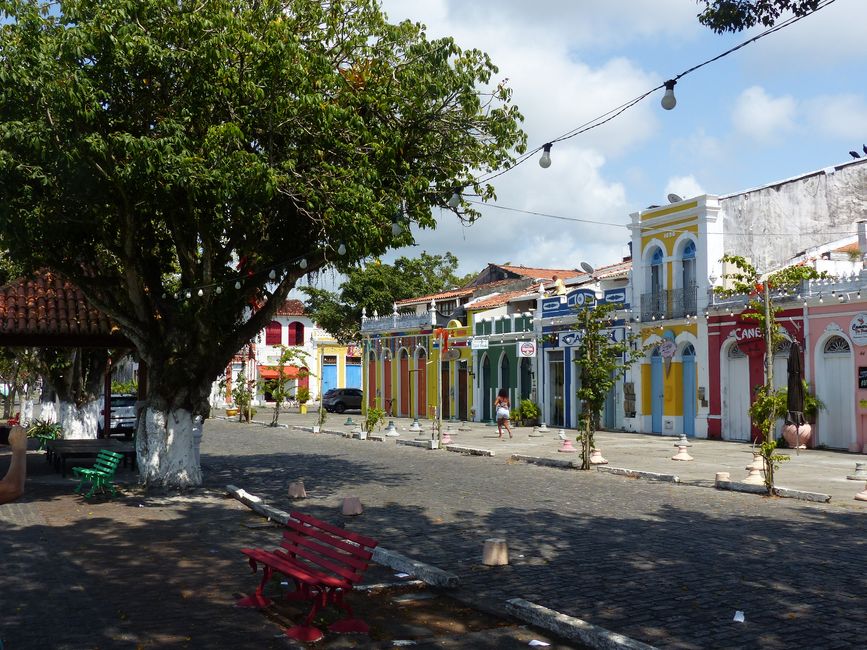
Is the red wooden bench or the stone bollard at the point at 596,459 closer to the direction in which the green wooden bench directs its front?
the red wooden bench

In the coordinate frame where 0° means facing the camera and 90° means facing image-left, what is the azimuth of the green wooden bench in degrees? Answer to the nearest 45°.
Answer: approximately 45°

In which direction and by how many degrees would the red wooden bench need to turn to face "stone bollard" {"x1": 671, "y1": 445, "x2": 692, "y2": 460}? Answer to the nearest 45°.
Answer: approximately 180°

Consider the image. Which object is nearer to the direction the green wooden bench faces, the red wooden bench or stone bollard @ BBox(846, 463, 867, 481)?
the red wooden bench

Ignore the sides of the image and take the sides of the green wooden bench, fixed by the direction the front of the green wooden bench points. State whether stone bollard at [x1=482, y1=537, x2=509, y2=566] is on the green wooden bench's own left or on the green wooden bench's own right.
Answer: on the green wooden bench's own left

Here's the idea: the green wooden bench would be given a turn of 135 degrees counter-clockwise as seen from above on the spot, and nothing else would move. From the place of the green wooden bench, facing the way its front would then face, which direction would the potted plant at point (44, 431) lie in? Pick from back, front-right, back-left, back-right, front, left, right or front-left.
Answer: left

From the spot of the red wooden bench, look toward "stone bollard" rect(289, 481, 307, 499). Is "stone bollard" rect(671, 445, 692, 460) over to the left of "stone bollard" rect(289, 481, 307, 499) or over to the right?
right

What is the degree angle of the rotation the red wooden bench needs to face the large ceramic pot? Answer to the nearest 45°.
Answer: approximately 180°

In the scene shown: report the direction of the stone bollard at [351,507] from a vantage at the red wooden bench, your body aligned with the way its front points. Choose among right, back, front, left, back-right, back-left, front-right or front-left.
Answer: back-right

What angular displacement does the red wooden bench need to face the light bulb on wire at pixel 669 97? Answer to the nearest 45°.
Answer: approximately 180°

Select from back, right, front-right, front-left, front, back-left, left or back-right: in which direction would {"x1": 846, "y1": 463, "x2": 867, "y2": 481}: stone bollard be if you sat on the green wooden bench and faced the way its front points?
back-left

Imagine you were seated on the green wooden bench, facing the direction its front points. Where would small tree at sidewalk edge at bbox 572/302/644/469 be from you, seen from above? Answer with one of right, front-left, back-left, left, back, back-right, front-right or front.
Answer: back-left
